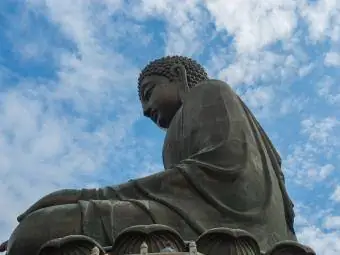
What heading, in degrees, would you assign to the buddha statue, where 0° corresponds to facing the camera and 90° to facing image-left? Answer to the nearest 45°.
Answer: approximately 90°
